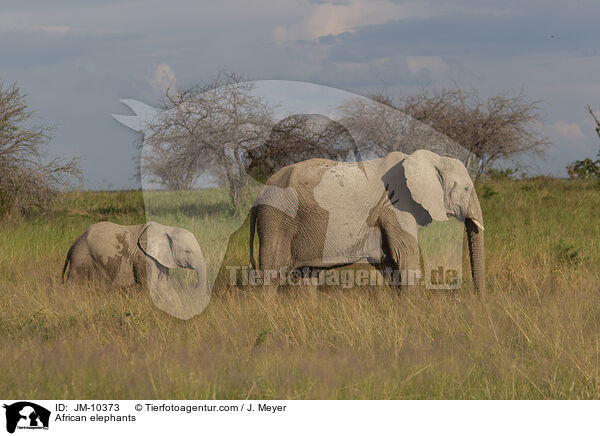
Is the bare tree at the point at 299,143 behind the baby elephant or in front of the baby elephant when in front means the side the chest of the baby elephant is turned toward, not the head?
in front

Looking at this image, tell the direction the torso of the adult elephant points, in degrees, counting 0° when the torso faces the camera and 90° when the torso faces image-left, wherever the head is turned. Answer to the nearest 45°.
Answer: approximately 270°

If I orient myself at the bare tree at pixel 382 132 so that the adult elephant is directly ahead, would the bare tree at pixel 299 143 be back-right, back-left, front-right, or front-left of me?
front-right

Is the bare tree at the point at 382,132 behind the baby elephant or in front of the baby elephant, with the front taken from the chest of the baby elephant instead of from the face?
in front

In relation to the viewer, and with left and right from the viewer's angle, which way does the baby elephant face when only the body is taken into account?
facing to the right of the viewer

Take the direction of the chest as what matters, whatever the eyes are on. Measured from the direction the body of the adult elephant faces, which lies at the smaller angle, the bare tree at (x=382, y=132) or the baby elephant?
the bare tree

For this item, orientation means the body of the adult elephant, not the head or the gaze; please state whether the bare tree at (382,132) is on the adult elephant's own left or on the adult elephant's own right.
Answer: on the adult elephant's own left

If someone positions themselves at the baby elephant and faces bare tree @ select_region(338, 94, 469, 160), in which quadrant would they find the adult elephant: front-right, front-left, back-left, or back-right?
front-right

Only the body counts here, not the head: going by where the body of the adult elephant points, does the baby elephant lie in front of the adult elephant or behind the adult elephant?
behind

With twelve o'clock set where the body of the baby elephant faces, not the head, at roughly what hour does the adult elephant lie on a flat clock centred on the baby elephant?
The adult elephant is roughly at 1 o'clock from the baby elephant.

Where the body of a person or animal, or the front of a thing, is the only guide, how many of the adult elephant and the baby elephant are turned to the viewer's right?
2
